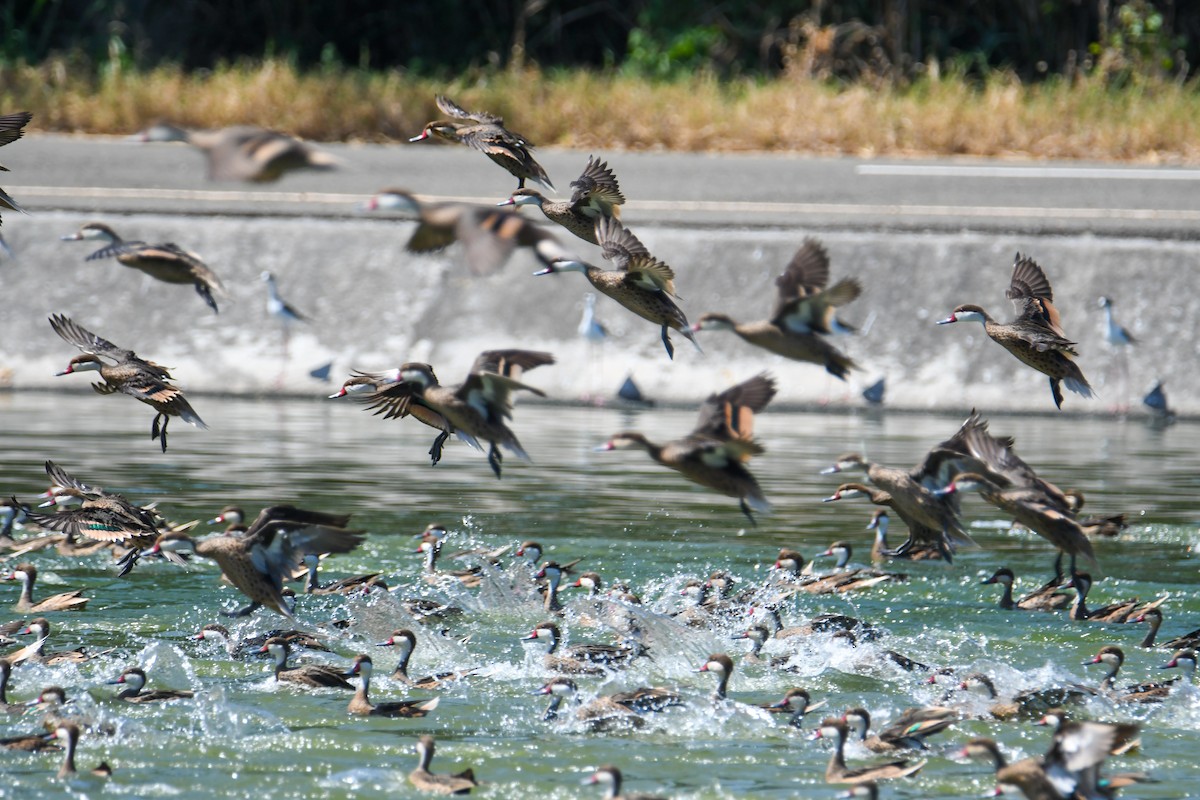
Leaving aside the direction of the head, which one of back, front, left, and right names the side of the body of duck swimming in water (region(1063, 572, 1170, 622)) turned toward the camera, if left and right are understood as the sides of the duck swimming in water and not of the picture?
left

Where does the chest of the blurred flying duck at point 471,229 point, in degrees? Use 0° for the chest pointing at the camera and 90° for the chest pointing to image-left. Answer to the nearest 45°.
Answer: approximately 90°

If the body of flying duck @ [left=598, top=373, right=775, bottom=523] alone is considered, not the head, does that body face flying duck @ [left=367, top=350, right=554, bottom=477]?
yes

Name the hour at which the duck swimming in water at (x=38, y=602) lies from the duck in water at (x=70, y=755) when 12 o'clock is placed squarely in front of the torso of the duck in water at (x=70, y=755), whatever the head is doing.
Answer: the duck swimming in water at (x=38, y=602) is roughly at 3 o'clock from the duck in water at (x=70, y=755).

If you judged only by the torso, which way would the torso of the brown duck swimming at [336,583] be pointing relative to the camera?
to the viewer's left

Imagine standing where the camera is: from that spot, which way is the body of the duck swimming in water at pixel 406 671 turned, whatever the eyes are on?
to the viewer's left

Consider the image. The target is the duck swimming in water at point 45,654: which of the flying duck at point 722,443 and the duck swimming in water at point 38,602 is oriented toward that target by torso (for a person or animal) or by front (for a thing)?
the flying duck at point 722,443

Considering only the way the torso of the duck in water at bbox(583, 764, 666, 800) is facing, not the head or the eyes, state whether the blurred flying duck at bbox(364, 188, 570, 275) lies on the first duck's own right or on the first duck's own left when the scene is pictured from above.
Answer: on the first duck's own right

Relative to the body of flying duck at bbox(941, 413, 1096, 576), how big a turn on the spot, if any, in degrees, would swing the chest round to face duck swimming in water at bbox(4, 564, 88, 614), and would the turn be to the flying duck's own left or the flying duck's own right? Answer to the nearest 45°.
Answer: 0° — it already faces it

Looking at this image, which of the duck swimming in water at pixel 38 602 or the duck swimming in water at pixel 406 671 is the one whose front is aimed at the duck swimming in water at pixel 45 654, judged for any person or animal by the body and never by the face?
the duck swimming in water at pixel 406 671

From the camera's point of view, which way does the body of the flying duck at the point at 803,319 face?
to the viewer's left

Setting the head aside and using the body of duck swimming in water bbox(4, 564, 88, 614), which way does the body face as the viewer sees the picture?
to the viewer's left

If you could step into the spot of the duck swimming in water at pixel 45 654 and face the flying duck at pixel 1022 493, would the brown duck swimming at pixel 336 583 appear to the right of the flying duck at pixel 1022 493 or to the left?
left

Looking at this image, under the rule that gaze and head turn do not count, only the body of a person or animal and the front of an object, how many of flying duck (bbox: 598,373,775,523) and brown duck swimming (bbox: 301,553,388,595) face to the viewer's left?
2

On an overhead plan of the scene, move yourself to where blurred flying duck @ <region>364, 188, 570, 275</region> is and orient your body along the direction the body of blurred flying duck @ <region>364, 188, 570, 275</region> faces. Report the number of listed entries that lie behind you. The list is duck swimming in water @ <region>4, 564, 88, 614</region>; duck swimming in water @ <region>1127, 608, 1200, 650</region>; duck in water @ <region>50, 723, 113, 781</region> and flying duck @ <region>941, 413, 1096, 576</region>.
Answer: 2

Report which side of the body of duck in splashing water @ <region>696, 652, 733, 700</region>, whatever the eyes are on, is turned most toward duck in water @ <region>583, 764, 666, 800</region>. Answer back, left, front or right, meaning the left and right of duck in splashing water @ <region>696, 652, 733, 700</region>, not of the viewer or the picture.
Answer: left

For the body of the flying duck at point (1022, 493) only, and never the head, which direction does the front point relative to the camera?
to the viewer's left
